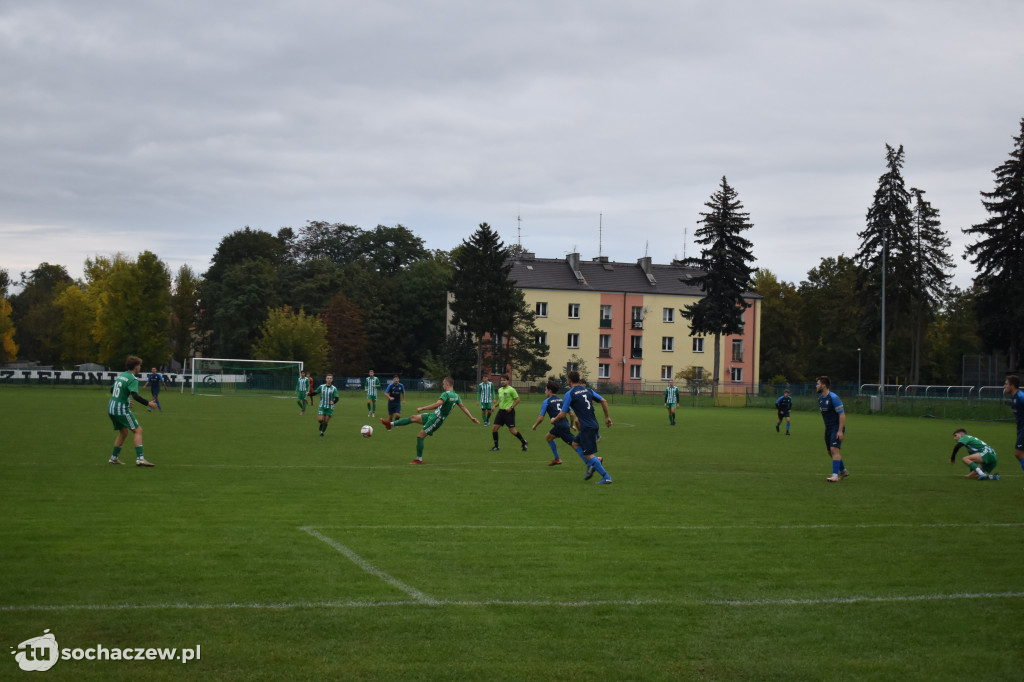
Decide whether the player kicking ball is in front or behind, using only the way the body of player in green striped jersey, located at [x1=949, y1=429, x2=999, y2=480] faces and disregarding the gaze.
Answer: in front

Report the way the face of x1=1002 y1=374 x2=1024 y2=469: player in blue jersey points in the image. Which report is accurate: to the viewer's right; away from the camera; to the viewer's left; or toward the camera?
to the viewer's left

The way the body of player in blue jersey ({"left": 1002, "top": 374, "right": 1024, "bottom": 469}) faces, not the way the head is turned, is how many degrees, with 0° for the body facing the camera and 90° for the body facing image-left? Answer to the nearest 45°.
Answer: approximately 90°

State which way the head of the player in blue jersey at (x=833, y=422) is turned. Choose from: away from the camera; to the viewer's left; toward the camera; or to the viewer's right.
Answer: to the viewer's left

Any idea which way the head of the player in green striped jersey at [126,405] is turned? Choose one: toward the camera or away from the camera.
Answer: away from the camera

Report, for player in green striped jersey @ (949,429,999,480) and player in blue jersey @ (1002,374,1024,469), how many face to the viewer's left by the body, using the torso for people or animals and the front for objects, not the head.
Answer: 2

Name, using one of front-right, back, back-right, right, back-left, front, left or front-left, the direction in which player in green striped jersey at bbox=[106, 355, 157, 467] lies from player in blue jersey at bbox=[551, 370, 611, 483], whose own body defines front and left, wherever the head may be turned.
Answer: front-left

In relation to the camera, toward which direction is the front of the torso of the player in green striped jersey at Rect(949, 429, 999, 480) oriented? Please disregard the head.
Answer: to the viewer's left

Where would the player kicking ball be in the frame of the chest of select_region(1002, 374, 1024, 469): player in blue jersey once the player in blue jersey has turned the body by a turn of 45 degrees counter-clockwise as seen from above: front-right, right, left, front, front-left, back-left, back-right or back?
front-right

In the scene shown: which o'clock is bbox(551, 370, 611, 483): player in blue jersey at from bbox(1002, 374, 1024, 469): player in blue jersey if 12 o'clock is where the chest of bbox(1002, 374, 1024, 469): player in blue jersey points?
bbox(551, 370, 611, 483): player in blue jersey is roughly at 11 o'clock from bbox(1002, 374, 1024, 469): player in blue jersey.

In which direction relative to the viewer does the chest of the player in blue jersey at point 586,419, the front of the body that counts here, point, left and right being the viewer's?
facing away from the viewer and to the left of the viewer
